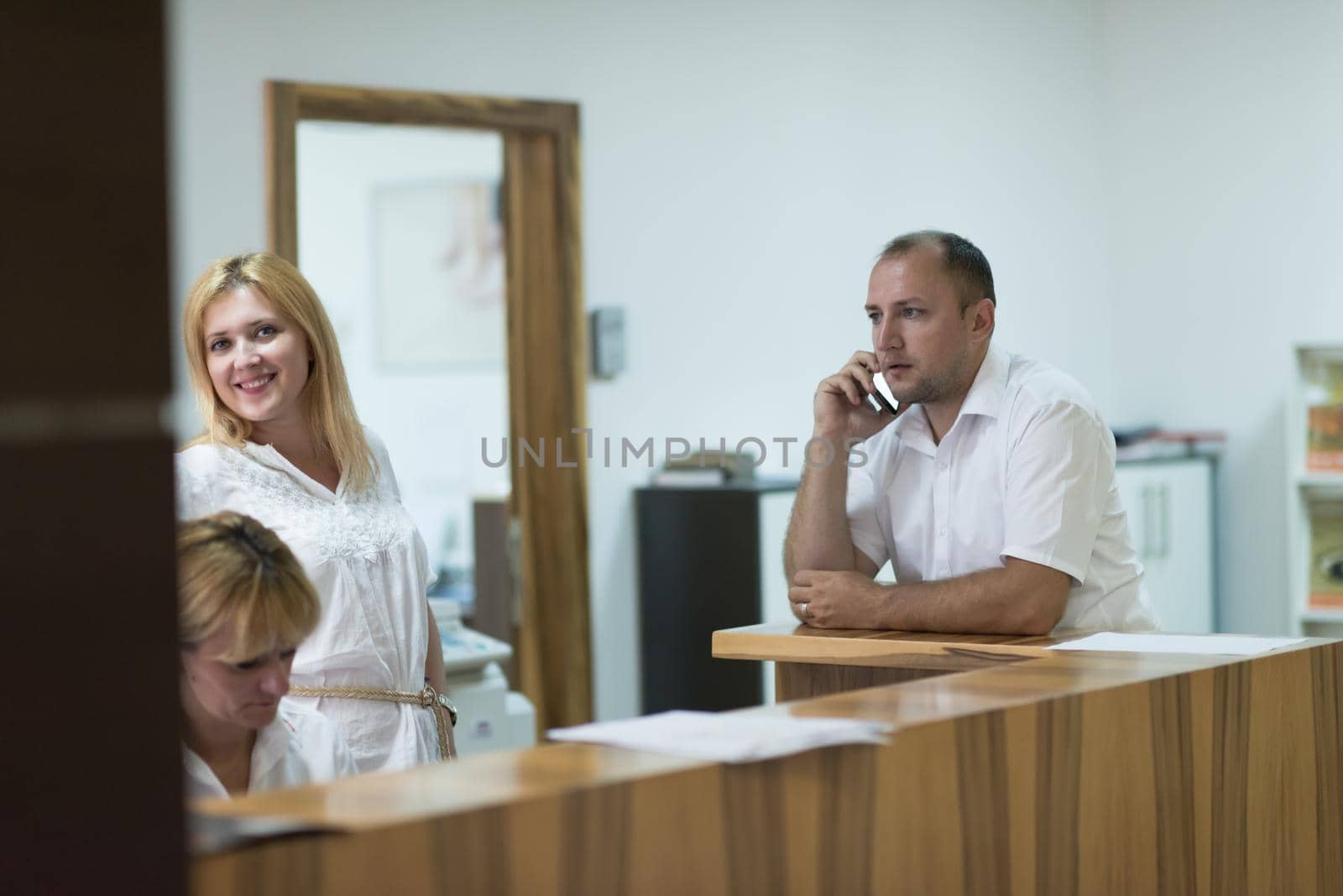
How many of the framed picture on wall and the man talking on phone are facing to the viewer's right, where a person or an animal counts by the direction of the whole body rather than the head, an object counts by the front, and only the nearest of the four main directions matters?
0

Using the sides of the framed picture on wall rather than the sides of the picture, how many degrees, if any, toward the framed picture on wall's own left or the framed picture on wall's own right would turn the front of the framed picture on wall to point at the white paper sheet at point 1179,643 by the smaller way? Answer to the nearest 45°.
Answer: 0° — it already faces it

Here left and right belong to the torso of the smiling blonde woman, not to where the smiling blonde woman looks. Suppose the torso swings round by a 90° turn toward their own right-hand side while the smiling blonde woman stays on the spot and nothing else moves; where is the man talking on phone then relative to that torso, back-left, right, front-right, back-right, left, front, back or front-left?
back

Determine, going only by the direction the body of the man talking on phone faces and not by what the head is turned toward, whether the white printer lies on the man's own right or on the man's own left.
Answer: on the man's own right

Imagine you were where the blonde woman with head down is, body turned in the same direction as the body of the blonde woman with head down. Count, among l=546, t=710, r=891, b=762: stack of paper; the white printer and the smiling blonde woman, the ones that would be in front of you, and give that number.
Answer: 1

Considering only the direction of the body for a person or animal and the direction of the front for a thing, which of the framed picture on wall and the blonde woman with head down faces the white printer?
the framed picture on wall

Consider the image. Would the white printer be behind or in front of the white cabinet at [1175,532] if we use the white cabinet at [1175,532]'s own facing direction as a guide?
in front

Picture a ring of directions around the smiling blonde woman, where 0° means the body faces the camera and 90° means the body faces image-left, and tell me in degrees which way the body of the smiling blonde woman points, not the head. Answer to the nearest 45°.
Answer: approximately 0°

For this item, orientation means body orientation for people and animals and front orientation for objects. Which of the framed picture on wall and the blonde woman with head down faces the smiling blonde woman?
the framed picture on wall

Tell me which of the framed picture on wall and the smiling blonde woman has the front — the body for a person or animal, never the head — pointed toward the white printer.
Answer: the framed picture on wall

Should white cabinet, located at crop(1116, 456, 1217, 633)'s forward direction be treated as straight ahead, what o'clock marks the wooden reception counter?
The wooden reception counter is roughly at 12 o'clock from the white cabinet.

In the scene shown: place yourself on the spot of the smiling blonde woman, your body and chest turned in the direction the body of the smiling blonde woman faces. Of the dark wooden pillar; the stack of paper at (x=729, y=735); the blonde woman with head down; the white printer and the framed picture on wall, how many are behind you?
2

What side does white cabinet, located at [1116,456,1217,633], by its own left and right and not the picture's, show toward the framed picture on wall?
right

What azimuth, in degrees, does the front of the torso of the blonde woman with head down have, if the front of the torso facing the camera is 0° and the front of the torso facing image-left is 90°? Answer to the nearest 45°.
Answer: approximately 315°
